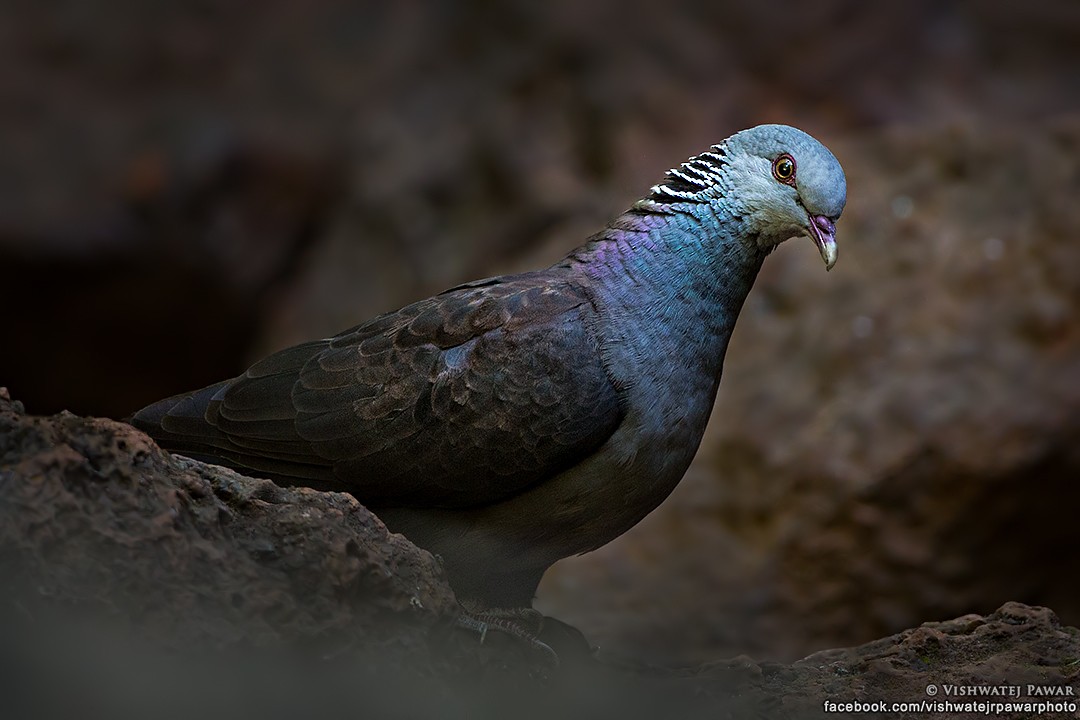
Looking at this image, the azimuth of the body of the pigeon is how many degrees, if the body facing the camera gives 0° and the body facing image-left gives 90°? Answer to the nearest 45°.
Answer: approximately 270°
